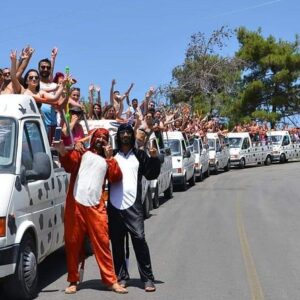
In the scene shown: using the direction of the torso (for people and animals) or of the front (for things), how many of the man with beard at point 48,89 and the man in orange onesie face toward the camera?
2

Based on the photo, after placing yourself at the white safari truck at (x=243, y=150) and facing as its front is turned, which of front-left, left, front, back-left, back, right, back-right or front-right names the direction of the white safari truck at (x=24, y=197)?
front-left

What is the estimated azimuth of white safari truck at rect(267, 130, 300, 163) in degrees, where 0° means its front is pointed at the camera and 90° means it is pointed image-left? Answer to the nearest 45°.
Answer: approximately 45°

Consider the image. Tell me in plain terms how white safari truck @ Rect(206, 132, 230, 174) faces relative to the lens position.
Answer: facing the viewer and to the left of the viewer

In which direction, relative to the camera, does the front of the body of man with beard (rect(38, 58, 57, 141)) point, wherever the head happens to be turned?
toward the camera

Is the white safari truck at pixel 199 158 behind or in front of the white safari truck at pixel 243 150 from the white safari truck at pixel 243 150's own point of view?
in front

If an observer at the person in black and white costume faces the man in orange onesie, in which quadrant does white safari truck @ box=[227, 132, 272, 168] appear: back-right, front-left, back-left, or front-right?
back-right

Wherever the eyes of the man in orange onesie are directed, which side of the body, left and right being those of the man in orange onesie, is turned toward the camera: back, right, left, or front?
front
